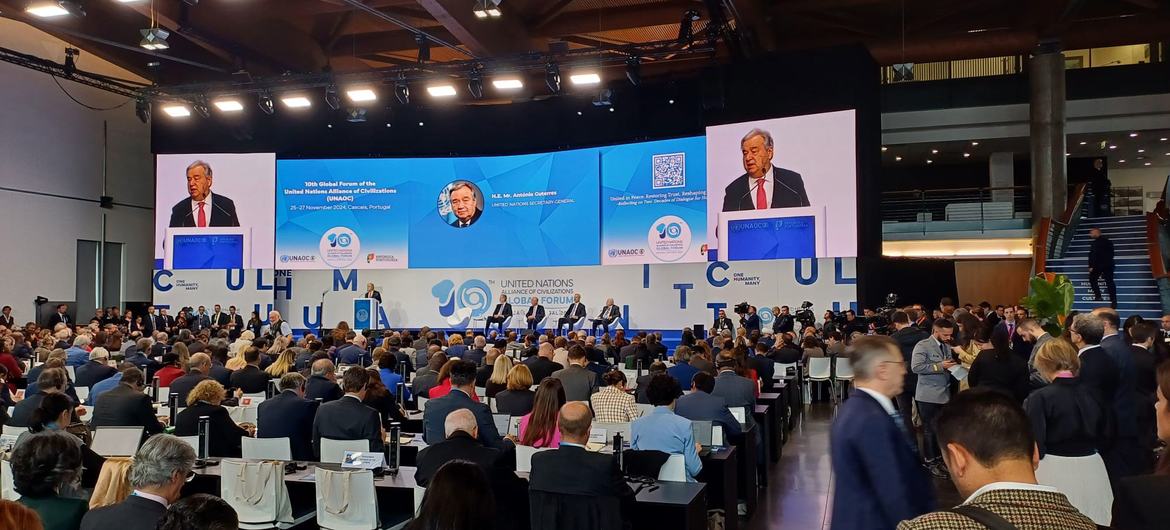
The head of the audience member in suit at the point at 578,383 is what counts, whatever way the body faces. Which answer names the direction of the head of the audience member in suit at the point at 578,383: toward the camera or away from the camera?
away from the camera

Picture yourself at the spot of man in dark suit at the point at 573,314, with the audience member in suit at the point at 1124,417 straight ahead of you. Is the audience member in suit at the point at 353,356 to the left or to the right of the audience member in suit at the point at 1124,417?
right

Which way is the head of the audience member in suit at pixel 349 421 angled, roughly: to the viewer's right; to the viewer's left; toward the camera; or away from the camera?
away from the camera

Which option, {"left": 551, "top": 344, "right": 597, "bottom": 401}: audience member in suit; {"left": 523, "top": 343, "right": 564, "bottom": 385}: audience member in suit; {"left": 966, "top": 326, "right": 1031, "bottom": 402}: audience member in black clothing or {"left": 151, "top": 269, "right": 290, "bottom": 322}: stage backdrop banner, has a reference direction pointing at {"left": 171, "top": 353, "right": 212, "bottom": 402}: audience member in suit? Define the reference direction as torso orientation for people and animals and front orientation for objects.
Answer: the stage backdrop banner

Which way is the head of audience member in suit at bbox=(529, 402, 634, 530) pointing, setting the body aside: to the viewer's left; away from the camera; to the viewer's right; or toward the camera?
away from the camera

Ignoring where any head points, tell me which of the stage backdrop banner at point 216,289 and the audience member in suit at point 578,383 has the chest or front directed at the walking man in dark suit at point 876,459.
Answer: the stage backdrop banner

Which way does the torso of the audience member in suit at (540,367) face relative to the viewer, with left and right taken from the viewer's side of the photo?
facing away from the viewer

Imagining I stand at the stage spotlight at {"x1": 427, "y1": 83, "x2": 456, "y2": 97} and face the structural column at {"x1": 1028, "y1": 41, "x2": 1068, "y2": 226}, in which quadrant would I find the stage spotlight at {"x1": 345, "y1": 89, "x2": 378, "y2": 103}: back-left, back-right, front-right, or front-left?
back-left

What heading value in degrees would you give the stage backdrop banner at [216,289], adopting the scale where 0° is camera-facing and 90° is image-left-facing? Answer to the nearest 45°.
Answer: approximately 0°

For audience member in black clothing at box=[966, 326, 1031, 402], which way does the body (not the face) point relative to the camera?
away from the camera
